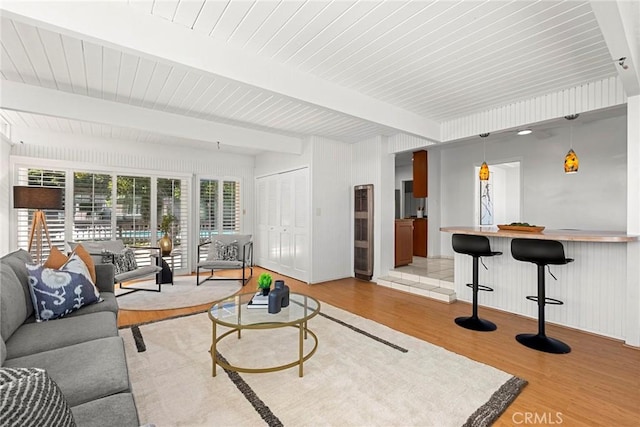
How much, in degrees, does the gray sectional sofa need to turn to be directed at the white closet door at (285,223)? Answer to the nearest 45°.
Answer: approximately 45° to its left

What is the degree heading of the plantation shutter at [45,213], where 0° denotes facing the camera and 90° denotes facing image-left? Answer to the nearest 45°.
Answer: approximately 0°

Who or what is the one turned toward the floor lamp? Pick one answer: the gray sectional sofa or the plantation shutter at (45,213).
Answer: the plantation shutter

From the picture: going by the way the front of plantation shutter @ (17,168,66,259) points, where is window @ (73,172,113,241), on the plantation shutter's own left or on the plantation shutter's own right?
on the plantation shutter's own left

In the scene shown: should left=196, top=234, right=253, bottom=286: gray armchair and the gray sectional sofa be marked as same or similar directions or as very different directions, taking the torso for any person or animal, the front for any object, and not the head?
very different directions

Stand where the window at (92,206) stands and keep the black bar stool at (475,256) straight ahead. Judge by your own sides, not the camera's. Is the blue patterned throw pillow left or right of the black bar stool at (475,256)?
right

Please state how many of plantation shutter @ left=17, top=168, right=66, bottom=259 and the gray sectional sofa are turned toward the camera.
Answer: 1

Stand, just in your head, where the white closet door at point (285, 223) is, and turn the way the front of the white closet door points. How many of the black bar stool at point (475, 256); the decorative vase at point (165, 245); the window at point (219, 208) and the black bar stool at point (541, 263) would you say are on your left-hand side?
2

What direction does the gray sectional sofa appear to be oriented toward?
to the viewer's right

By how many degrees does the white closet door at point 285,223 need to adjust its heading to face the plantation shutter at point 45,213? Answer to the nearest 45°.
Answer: approximately 45° to its right

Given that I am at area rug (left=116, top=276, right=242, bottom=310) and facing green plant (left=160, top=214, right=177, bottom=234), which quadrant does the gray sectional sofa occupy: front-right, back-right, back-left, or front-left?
back-left

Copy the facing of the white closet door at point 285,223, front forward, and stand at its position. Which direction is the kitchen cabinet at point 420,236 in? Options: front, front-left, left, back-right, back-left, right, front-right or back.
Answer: back-left
